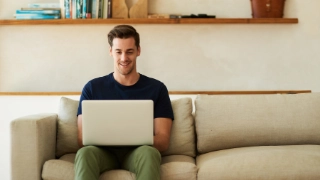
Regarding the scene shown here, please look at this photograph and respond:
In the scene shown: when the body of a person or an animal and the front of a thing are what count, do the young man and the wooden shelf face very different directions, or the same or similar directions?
same or similar directions

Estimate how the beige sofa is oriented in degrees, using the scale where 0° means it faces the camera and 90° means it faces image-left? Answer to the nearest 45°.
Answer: approximately 0°

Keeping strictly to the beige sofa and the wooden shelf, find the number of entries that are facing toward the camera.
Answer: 2

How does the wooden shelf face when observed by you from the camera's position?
facing the viewer

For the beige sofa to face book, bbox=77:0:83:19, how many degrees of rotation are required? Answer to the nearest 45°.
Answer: approximately 135° to its right

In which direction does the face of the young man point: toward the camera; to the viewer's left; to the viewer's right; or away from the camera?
toward the camera

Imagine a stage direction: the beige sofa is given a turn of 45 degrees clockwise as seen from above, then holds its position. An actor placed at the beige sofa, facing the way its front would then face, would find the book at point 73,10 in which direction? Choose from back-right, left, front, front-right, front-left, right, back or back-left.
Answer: right

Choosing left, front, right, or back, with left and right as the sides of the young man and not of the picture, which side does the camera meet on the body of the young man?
front

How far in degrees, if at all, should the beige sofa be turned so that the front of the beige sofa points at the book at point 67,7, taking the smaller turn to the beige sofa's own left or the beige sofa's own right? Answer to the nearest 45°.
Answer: approximately 135° to the beige sofa's own right

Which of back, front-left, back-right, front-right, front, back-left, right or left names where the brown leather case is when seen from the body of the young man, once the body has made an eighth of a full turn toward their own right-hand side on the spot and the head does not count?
back

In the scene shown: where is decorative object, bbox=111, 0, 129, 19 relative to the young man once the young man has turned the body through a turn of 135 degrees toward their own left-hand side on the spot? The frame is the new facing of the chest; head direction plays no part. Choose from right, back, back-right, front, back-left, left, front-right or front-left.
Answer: front-left
